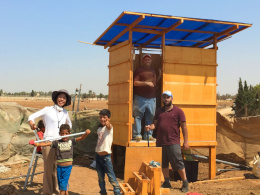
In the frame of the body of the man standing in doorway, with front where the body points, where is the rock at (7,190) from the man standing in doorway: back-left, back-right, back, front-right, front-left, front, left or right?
front-right

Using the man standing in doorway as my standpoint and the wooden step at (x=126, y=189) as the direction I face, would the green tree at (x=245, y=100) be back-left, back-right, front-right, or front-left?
back-left

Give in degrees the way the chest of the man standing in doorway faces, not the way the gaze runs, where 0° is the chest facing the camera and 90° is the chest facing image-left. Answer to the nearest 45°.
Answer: approximately 0°

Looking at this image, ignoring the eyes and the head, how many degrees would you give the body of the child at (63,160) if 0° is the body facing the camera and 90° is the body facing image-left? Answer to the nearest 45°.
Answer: approximately 0°

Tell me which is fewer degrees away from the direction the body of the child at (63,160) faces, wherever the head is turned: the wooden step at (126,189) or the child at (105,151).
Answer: the wooden step

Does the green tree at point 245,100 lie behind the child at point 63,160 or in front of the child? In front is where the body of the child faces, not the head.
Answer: behind

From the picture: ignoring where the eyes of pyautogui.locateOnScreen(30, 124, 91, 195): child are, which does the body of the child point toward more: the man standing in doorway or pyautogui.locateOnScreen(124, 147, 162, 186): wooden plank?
the wooden plank

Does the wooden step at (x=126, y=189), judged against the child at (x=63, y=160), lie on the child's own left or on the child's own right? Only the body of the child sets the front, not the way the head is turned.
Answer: on the child's own left

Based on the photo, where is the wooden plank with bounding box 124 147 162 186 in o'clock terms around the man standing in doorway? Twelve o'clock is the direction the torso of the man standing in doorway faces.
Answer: The wooden plank is roughly at 12 o'clock from the man standing in doorway.

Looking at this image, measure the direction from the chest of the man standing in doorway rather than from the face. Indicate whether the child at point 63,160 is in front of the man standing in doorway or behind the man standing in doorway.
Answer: in front
